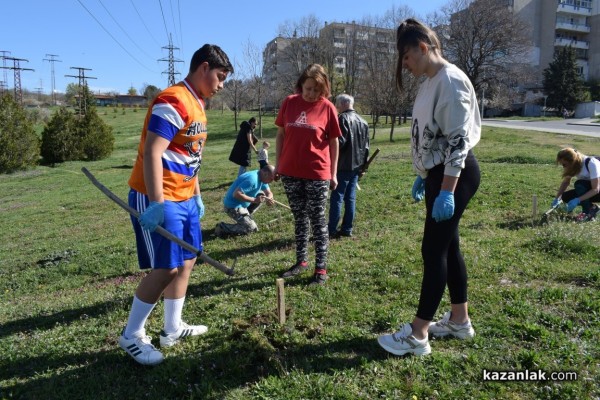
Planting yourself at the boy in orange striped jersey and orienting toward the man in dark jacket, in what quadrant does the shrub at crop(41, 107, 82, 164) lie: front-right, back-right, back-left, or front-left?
front-left

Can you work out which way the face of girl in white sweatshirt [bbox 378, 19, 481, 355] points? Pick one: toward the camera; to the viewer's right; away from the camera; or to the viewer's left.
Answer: to the viewer's left

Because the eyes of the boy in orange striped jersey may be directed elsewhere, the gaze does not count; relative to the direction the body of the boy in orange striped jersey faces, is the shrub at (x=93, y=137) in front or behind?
behind

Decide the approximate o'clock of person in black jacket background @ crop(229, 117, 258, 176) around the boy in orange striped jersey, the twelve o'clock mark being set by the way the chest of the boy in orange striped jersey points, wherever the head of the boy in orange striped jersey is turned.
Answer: The person in black jacket background is roughly at 8 o'clock from the boy in orange striped jersey.

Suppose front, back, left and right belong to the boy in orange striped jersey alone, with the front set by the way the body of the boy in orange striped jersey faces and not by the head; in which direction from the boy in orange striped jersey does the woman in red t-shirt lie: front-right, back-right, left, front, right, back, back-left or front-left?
left

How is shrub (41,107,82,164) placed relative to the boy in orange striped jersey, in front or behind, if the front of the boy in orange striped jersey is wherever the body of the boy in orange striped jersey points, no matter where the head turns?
behind
